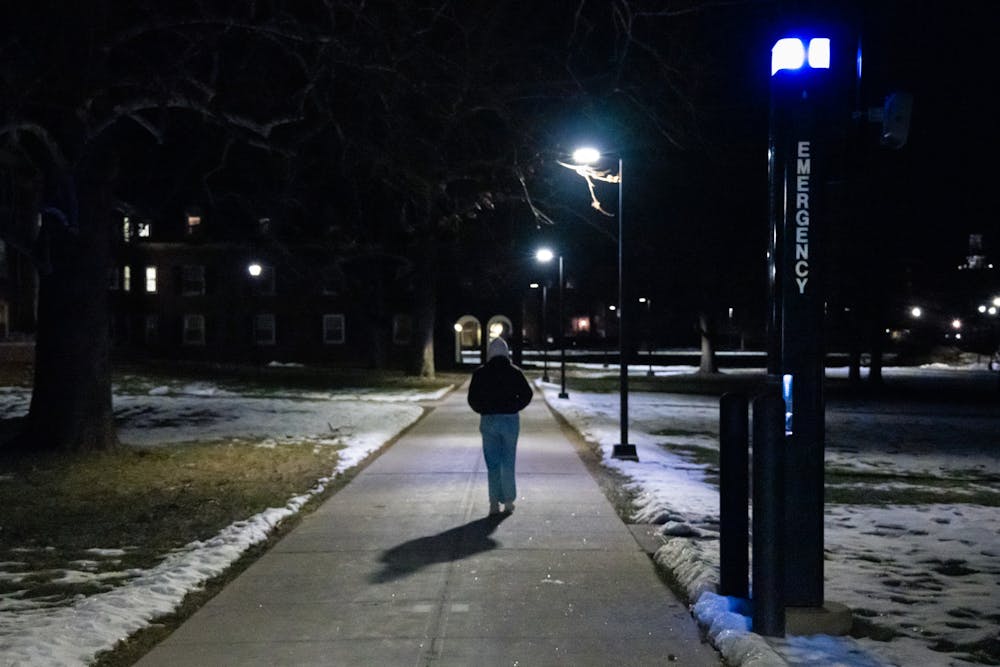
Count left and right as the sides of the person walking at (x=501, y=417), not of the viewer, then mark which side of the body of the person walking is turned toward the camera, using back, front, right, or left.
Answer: back

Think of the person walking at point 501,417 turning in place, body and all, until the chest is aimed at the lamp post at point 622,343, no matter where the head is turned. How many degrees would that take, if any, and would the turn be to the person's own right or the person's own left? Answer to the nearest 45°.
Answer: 0° — they already face it

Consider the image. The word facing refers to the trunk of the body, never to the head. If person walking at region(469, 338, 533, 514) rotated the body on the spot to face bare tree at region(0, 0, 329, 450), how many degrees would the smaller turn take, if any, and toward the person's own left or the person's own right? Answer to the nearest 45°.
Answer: approximately 45° to the person's own left

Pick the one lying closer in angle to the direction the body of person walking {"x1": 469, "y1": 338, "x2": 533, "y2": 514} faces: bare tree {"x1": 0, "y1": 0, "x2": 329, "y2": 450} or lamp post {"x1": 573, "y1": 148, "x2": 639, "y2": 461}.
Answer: the lamp post
